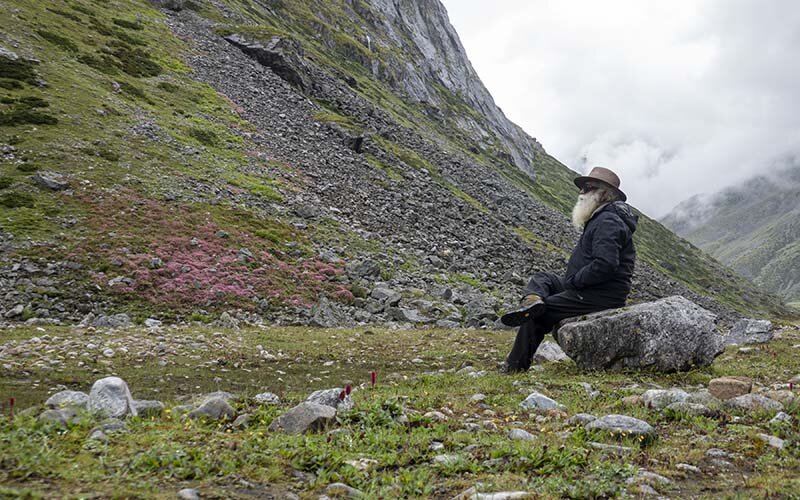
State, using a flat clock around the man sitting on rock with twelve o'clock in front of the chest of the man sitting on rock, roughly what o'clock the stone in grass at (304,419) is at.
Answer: The stone in grass is roughly at 10 o'clock from the man sitting on rock.

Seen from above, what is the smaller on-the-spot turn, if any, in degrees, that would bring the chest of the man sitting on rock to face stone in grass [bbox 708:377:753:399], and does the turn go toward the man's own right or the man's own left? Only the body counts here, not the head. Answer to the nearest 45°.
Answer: approximately 135° to the man's own left

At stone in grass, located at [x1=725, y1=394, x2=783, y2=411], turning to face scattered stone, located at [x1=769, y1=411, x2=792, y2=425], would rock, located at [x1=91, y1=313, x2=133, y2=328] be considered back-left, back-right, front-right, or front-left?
back-right

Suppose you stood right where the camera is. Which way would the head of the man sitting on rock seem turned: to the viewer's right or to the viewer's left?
to the viewer's left

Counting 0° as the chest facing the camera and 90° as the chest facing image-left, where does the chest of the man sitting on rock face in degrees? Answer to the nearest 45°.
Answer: approximately 90°

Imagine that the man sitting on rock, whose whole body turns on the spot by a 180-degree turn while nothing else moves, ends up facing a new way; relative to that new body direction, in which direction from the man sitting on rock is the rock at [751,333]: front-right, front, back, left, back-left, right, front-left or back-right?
front-left

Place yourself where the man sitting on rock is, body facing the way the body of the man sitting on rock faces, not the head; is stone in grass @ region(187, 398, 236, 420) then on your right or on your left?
on your left

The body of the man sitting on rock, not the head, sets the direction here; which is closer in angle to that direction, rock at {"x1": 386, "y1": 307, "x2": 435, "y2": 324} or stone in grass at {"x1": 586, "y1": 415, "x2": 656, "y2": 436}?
the rock

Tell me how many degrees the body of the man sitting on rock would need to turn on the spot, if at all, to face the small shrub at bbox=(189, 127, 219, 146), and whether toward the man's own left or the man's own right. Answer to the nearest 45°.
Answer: approximately 45° to the man's own right

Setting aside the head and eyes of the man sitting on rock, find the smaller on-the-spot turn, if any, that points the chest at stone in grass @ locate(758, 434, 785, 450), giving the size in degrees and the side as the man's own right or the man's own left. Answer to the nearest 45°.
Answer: approximately 135° to the man's own left

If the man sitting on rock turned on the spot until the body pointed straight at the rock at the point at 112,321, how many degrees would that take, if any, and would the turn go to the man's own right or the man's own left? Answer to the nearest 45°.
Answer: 0° — they already face it

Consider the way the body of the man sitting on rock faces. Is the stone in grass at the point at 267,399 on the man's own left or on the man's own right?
on the man's own left
